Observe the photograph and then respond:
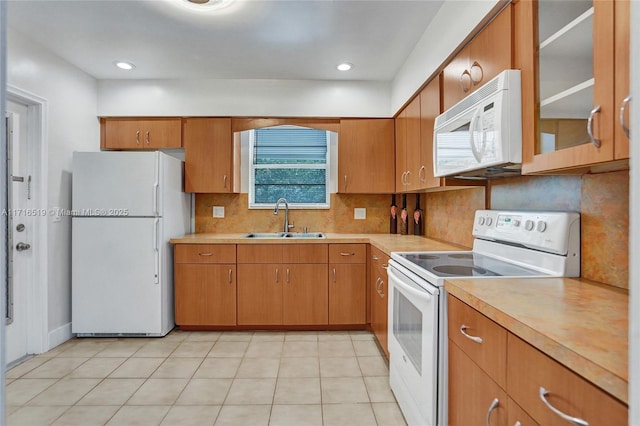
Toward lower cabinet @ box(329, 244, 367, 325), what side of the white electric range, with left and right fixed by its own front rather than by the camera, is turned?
right

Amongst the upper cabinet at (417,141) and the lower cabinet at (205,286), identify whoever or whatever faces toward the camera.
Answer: the lower cabinet

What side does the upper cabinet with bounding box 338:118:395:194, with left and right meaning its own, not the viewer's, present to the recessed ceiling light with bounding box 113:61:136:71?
right

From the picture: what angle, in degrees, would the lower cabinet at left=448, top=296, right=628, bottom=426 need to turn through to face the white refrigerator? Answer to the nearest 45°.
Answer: approximately 45° to its right

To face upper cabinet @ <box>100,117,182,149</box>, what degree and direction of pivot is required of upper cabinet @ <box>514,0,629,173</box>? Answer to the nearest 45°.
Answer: approximately 45° to its right

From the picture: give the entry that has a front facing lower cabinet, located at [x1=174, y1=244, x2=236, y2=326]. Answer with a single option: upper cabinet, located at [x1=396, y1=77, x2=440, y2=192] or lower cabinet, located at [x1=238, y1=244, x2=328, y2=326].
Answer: the upper cabinet

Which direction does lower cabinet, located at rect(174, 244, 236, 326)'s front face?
toward the camera

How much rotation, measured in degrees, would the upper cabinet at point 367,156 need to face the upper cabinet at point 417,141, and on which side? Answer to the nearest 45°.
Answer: approximately 45° to its left

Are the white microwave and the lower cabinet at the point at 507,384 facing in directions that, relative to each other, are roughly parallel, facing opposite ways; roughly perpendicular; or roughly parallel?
roughly parallel

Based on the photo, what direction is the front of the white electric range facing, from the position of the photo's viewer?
facing the viewer and to the left of the viewer

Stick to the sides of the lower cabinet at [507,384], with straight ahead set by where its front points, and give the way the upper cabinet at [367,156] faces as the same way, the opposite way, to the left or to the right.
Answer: to the left

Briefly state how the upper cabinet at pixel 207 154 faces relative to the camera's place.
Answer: facing the viewer

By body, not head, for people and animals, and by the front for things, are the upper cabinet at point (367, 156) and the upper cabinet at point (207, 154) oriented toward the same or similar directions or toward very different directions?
same or similar directions

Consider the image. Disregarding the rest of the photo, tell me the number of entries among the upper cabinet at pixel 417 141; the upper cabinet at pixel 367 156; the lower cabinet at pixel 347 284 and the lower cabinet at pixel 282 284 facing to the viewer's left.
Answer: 1

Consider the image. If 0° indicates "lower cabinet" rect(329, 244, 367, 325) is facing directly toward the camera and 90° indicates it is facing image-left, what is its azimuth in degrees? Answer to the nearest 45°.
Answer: approximately 0°
